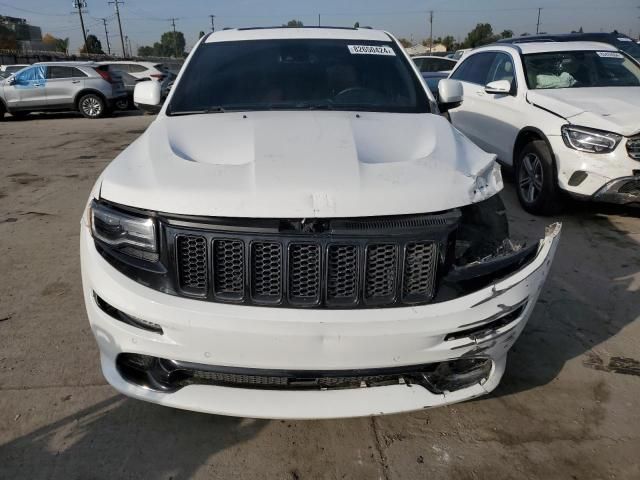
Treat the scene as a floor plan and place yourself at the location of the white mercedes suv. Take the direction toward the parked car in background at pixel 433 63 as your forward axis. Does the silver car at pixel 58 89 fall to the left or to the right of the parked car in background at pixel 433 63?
left

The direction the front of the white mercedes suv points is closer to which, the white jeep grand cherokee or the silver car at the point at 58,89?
the white jeep grand cherokee

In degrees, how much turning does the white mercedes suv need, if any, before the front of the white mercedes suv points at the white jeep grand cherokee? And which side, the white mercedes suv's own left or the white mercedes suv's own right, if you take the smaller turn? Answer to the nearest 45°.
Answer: approximately 45° to the white mercedes suv's own right

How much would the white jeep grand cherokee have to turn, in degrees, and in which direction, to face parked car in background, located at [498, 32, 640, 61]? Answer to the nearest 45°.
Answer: approximately 135° to its left

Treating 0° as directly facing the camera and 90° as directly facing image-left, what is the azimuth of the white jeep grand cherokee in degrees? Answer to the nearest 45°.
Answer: approximately 0°

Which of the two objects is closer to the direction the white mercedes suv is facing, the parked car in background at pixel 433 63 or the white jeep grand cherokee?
the white jeep grand cherokee

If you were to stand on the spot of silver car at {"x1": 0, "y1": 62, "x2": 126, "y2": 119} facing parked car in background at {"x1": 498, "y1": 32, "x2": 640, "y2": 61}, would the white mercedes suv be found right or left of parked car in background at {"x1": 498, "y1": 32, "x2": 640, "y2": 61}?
right

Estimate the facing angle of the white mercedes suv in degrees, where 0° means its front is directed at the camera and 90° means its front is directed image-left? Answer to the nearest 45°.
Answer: approximately 315°

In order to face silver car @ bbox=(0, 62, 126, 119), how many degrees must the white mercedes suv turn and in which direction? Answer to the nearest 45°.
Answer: approximately 135° to its right

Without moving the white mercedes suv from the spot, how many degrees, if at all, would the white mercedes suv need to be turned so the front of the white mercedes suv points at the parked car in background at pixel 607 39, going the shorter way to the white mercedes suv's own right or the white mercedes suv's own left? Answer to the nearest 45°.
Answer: approximately 135° to the white mercedes suv's own left

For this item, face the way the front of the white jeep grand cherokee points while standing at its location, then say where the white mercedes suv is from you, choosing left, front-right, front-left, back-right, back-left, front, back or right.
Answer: back-left
